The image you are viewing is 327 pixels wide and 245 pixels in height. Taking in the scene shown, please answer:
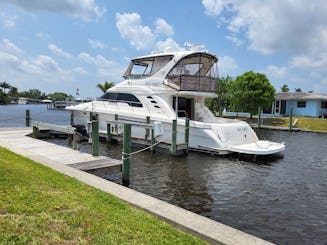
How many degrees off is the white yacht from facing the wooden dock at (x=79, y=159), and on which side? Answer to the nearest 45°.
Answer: approximately 90° to its left

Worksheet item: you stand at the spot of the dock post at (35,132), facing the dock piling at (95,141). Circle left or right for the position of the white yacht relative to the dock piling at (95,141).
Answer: left

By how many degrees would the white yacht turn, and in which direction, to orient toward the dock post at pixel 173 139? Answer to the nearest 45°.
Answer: approximately 135° to its left

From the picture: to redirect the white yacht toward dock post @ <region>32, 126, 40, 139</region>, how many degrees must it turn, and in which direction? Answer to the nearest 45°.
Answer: approximately 45° to its left

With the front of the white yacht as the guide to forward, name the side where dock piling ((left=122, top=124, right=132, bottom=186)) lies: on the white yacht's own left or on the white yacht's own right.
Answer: on the white yacht's own left

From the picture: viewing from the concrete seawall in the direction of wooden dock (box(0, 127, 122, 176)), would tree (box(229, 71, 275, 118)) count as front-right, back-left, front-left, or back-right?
front-right

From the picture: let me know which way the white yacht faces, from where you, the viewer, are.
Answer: facing away from the viewer and to the left of the viewer

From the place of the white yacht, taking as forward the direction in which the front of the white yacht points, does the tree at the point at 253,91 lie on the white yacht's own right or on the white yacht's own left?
on the white yacht's own right
